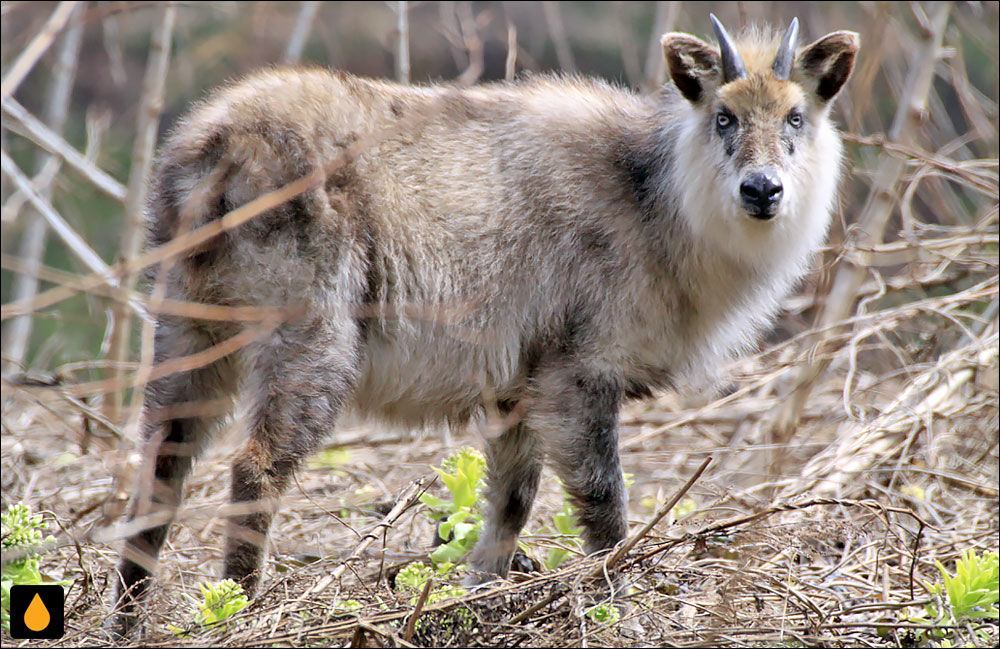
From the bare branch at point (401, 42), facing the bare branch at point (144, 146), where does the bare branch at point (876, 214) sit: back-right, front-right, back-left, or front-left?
back-left

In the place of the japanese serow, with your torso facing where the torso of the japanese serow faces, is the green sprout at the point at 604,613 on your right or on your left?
on your right

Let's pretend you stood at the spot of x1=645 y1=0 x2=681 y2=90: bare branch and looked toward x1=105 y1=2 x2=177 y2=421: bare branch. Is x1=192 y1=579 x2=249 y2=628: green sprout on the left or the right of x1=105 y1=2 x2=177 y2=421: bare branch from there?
left

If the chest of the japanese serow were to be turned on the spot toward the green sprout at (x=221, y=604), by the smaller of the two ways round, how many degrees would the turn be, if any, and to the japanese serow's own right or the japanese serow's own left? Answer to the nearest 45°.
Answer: approximately 135° to the japanese serow's own right

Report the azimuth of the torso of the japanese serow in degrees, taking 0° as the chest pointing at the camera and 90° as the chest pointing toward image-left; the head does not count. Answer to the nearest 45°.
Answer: approximately 270°

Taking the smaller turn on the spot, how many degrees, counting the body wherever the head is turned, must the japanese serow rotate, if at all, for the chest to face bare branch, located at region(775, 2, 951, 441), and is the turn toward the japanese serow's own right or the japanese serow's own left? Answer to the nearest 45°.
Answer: approximately 45° to the japanese serow's own left

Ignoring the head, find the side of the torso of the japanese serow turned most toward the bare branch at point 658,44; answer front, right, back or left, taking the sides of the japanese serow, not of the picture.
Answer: left
